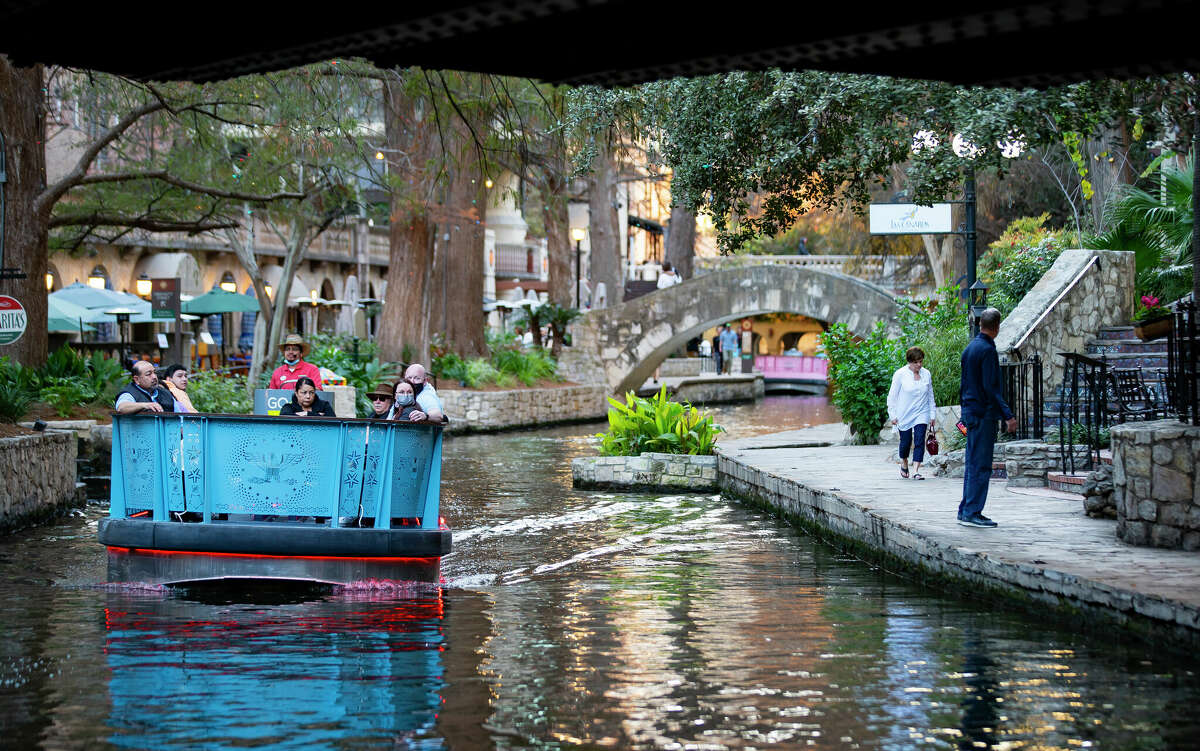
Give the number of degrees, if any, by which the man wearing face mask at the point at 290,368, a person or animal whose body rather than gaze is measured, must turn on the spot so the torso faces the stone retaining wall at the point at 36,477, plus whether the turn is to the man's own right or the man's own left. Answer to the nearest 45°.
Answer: approximately 45° to the man's own right

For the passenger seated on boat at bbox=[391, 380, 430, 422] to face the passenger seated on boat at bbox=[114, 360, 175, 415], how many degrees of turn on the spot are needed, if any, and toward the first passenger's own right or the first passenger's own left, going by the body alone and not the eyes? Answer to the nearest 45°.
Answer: approximately 90° to the first passenger's own right

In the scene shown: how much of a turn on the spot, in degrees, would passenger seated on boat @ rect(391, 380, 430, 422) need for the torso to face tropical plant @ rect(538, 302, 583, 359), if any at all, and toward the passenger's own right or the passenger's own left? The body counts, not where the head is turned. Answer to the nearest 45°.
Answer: approximately 180°

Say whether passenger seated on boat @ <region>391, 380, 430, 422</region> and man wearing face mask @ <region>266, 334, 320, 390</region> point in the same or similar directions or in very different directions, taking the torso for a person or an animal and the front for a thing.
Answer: same or similar directions

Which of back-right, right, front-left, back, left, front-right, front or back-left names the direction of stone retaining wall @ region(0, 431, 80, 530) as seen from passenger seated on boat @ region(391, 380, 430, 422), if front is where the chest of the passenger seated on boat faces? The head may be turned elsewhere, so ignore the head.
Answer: back-right

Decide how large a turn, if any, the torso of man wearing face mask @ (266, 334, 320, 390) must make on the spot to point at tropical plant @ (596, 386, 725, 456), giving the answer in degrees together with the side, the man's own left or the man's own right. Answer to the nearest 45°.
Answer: approximately 135° to the man's own left

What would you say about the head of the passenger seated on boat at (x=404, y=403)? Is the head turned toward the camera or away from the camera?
toward the camera

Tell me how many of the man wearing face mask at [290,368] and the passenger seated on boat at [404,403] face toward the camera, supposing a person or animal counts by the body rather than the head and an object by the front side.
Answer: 2

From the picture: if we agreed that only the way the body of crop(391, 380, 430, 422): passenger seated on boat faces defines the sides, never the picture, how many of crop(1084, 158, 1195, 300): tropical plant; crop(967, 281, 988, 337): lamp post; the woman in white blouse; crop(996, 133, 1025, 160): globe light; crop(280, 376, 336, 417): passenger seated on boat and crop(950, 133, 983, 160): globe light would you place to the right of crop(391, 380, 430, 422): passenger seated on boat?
1

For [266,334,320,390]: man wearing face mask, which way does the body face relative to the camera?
toward the camera

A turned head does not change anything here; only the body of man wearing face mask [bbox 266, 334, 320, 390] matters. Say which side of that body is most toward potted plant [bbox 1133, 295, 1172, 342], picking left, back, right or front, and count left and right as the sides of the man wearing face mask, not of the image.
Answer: left

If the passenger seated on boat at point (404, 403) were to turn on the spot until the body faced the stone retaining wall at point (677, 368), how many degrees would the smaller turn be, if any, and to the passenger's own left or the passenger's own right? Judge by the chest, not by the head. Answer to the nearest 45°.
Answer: approximately 180°

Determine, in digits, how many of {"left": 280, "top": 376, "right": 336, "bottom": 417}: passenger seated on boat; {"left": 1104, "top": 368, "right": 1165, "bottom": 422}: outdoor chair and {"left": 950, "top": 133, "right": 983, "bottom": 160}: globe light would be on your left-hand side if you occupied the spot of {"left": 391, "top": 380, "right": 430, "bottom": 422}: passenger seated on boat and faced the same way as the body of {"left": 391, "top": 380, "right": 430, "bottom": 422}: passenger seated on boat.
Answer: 2

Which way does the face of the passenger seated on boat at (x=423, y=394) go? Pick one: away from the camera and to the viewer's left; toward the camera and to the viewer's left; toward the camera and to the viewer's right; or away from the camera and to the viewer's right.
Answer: toward the camera and to the viewer's left

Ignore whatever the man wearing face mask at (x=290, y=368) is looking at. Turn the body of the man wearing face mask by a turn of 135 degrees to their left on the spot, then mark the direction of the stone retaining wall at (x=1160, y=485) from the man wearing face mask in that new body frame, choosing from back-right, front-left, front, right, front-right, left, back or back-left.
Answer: right
